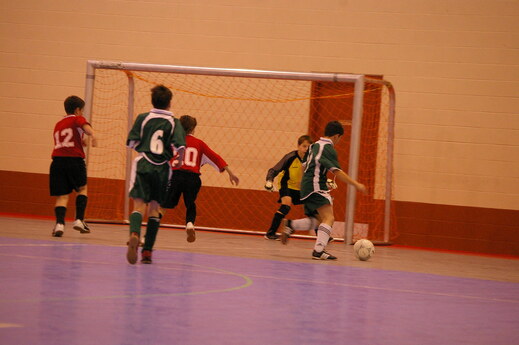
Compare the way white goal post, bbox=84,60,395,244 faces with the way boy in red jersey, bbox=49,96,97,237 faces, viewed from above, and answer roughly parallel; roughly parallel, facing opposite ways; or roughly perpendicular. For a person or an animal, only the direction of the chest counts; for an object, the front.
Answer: roughly parallel, facing opposite ways

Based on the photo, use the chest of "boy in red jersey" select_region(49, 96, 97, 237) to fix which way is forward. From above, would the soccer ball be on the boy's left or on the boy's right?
on the boy's right

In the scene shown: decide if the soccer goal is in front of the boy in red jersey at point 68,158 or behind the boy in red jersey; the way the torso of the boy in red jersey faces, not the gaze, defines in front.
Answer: in front

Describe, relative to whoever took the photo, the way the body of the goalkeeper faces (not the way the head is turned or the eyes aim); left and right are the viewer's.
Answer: facing the viewer and to the right of the viewer

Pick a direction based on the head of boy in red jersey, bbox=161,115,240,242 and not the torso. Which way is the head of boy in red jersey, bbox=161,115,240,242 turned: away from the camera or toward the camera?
away from the camera

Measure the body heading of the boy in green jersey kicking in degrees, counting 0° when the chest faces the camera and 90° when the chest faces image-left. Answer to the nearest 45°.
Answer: approximately 270°

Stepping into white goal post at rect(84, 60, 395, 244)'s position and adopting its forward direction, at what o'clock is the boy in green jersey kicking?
The boy in green jersey kicking is roughly at 10 o'clock from the white goal post.

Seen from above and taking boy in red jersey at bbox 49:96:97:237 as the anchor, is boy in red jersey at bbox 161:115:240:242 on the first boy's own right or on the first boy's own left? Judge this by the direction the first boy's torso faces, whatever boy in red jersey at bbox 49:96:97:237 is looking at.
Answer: on the first boy's own right

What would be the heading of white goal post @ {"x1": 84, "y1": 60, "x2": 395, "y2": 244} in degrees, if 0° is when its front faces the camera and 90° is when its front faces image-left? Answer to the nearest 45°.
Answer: approximately 45°

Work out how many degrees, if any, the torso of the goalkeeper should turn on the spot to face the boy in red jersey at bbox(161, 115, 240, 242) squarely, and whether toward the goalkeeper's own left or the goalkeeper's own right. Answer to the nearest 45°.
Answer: approximately 90° to the goalkeeper's own right

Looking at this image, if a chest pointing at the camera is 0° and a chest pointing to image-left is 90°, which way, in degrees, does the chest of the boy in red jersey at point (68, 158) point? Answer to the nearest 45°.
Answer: approximately 225°
